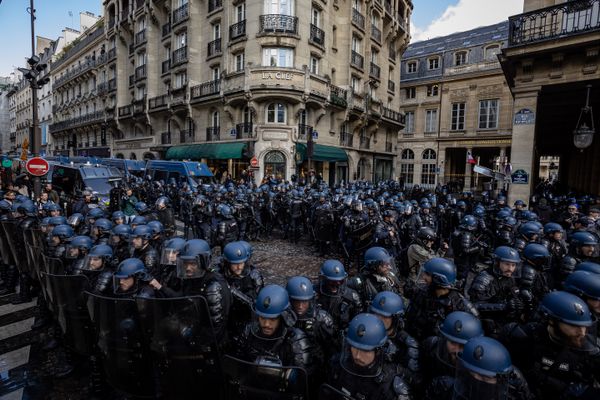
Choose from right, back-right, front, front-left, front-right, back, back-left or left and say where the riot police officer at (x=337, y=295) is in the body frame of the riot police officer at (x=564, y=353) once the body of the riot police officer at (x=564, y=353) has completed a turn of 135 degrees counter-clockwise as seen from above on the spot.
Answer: left

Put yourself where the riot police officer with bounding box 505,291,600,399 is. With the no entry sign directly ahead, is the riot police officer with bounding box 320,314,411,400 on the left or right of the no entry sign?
left

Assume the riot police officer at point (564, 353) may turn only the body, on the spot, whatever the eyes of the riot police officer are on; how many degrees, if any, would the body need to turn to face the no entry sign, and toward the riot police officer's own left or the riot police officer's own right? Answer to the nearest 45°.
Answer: approximately 135° to the riot police officer's own right

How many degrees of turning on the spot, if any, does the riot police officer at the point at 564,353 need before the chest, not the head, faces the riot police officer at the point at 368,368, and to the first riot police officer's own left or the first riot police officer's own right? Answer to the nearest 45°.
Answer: approximately 90° to the first riot police officer's own right

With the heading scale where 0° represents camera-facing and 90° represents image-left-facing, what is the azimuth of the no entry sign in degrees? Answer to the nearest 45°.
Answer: approximately 0°

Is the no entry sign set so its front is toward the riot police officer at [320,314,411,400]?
yes

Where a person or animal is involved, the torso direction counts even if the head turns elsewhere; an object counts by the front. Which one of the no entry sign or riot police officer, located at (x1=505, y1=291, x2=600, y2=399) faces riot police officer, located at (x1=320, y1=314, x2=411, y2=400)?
the no entry sign

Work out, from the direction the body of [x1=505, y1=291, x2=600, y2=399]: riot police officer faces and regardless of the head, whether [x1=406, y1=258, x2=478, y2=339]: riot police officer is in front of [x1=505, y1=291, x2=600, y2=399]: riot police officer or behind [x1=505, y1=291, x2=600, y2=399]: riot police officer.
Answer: behind

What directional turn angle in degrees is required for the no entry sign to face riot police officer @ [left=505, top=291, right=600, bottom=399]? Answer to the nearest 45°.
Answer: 0° — it already faces them
